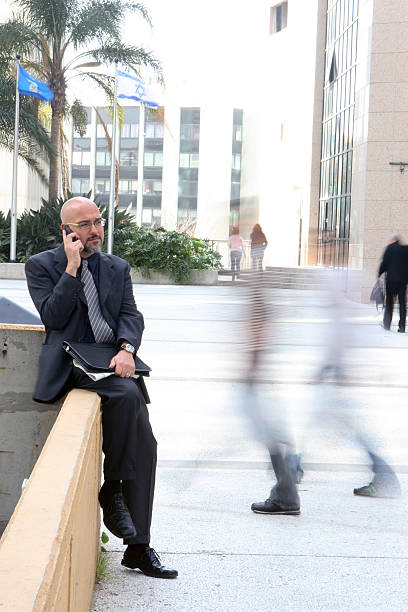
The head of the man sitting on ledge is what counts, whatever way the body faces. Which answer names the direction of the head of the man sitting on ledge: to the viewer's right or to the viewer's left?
to the viewer's right

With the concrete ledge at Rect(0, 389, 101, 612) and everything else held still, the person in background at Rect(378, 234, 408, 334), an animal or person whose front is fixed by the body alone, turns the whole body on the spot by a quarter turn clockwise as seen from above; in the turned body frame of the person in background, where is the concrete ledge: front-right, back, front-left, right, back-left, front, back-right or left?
right

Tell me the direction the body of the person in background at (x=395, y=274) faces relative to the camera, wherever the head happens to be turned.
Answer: away from the camera

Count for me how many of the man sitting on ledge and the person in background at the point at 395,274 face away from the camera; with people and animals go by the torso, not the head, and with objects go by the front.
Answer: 1

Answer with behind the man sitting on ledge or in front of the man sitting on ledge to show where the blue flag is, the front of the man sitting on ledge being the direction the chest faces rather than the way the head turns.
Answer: behind

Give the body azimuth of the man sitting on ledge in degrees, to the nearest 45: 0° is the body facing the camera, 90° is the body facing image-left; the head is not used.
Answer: approximately 315°

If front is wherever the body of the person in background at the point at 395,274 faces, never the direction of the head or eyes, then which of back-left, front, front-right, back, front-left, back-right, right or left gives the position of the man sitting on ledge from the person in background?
back

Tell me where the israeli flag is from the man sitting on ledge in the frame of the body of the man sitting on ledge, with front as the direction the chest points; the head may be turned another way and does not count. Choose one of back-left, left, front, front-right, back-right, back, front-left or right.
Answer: back-left

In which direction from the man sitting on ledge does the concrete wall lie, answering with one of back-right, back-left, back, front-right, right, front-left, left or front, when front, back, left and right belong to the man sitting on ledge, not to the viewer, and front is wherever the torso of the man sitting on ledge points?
back

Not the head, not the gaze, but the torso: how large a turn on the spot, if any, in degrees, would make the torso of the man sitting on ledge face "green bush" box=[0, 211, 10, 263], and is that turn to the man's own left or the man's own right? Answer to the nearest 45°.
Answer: approximately 135° to the man's own left
